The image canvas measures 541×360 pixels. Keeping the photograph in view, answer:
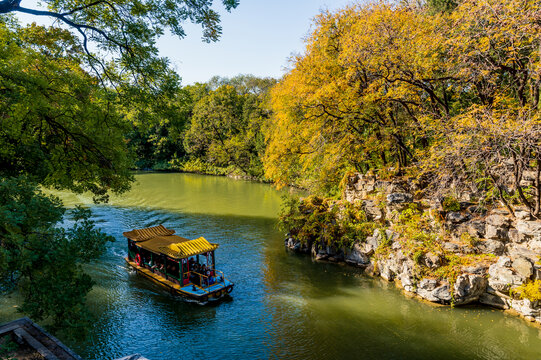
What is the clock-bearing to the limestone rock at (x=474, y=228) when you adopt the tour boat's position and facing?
The limestone rock is roughly at 11 o'clock from the tour boat.

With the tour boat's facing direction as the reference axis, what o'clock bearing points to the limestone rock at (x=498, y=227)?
The limestone rock is roughly at 11 o'clock from the tour boat.

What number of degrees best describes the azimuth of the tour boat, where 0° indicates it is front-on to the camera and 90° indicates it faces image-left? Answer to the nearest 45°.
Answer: approximately 315°

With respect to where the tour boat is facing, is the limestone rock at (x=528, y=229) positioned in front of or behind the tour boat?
in front

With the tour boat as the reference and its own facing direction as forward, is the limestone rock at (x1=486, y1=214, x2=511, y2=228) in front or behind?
in front

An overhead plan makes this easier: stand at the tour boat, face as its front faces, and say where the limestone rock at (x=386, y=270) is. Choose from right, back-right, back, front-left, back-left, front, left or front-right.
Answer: front-left

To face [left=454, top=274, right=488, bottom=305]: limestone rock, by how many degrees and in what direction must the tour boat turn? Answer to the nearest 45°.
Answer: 0° — it already faces it

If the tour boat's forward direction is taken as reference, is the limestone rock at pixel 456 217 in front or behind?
in front

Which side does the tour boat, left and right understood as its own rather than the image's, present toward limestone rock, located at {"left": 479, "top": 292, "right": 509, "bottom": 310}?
front

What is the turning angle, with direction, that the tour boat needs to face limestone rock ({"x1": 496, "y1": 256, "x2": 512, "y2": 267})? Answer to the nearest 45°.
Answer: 0° — it already faces it

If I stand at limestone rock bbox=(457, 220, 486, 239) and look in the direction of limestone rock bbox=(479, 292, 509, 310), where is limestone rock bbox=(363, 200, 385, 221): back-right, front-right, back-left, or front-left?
back-right

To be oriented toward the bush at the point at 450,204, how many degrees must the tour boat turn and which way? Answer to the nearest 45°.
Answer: approximately 45° to its left
